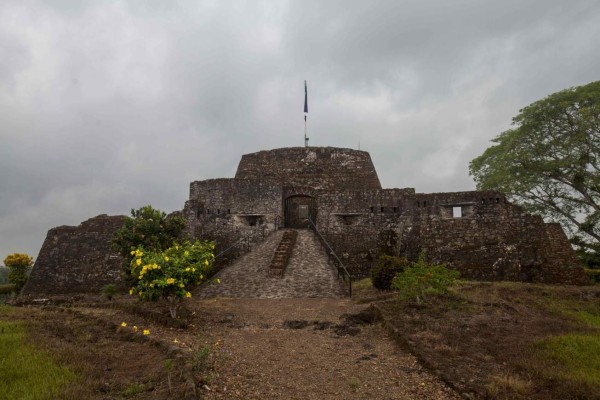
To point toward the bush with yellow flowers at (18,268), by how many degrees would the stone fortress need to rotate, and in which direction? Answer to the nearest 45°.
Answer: approximately 90° to its right

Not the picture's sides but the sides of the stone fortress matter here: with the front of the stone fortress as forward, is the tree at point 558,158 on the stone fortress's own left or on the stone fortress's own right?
on the stone fortress's own left

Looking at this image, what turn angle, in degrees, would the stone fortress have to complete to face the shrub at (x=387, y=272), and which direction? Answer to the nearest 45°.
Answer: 0° — it already faces it

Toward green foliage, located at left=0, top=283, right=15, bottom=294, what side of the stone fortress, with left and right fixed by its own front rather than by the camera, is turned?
right

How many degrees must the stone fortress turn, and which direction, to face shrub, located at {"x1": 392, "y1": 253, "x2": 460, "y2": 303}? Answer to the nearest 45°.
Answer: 0° — it already faces it

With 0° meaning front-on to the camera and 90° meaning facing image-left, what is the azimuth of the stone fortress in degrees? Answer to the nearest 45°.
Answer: approximately 0°

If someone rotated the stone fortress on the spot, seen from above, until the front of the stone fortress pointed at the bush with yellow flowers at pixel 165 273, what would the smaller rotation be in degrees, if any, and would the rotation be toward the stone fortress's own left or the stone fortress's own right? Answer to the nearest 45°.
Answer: approximately 45° to the stone fortress's own right

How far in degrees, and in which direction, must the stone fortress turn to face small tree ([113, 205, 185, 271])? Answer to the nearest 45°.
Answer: approximately 45° to its right
